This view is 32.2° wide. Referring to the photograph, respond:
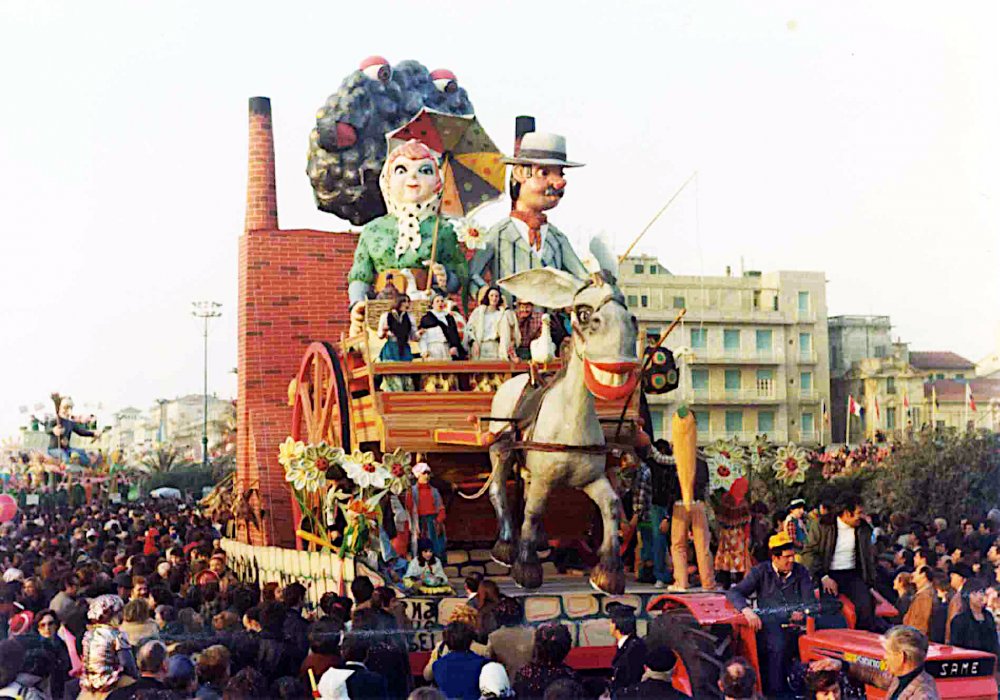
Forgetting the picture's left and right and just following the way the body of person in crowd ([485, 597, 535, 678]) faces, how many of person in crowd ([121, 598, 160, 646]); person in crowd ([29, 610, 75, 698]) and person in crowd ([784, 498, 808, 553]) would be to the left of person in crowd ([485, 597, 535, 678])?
2

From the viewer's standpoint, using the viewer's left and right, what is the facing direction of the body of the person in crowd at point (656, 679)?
facing away from the viewer

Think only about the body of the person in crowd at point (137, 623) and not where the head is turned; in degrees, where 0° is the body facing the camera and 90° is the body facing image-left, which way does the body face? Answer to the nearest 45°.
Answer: approximately 180°

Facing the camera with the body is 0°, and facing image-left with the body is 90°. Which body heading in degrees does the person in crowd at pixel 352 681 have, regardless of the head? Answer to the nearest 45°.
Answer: approximately 180°

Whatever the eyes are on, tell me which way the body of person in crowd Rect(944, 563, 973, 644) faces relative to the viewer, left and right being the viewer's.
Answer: facing to the left of the viewer

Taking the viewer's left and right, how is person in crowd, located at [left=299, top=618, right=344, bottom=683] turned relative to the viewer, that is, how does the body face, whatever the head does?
facing away from the viewer

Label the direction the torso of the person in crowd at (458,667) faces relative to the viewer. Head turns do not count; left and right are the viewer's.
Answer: facing away from the viewer

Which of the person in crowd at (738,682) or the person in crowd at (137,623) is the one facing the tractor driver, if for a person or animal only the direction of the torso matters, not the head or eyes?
the person in crowd at (738,682)

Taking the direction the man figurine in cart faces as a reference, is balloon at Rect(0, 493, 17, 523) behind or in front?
behind
